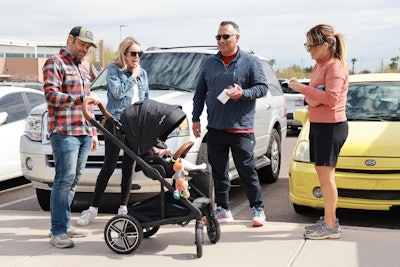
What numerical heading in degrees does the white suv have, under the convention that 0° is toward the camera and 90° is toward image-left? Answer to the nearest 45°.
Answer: approximately 45°

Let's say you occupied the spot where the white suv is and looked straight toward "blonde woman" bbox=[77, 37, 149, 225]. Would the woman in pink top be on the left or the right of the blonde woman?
left

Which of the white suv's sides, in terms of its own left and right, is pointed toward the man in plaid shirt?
front

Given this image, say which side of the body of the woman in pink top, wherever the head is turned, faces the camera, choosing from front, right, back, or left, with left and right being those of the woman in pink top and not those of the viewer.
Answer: left

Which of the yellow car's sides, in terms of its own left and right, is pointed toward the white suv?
right

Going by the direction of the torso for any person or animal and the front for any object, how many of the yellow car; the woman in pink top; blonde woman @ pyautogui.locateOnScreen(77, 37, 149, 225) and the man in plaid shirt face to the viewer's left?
1

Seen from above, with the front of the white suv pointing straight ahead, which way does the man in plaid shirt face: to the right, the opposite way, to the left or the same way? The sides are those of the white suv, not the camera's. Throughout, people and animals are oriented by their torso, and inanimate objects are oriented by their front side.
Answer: to the left

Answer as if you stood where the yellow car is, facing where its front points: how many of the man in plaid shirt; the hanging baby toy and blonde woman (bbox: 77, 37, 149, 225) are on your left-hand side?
0

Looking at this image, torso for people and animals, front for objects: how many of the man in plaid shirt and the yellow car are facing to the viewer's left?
0

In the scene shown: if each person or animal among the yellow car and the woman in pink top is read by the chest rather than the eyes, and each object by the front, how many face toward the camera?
1

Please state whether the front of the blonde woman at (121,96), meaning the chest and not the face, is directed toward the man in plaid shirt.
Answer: no

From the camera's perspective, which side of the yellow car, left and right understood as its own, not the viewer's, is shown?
front

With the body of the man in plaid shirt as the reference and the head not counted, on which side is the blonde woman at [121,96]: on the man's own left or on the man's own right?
on the man's own left

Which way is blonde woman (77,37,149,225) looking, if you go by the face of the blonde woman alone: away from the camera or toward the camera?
toward the camera

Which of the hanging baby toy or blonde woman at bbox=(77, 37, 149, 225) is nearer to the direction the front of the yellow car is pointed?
the hanging baby toy

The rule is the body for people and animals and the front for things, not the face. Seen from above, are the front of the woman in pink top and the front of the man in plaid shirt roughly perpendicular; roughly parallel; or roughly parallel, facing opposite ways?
roughly parallel, facing opposite ways

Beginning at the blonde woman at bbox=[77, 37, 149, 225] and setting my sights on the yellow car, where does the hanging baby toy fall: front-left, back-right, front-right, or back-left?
front-right

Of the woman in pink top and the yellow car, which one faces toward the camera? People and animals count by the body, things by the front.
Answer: the yellow car

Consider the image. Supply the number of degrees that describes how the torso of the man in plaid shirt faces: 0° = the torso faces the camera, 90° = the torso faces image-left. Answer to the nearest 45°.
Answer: approximately 315°

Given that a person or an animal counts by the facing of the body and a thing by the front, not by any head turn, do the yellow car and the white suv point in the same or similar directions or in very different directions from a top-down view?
same or similar directions

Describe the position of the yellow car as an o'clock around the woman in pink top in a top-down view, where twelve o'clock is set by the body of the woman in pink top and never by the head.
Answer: The yellow car is roughly at 4 o'clock from the woman in pink top.

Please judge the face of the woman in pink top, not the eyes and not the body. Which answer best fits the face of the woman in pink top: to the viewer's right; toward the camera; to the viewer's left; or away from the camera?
to the viewer's left
